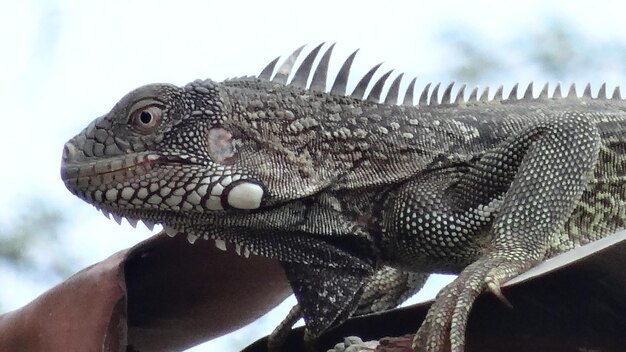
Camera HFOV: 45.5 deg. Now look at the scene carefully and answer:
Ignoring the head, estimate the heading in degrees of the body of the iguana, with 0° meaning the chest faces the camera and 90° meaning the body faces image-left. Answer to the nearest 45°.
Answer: approximately 90°
